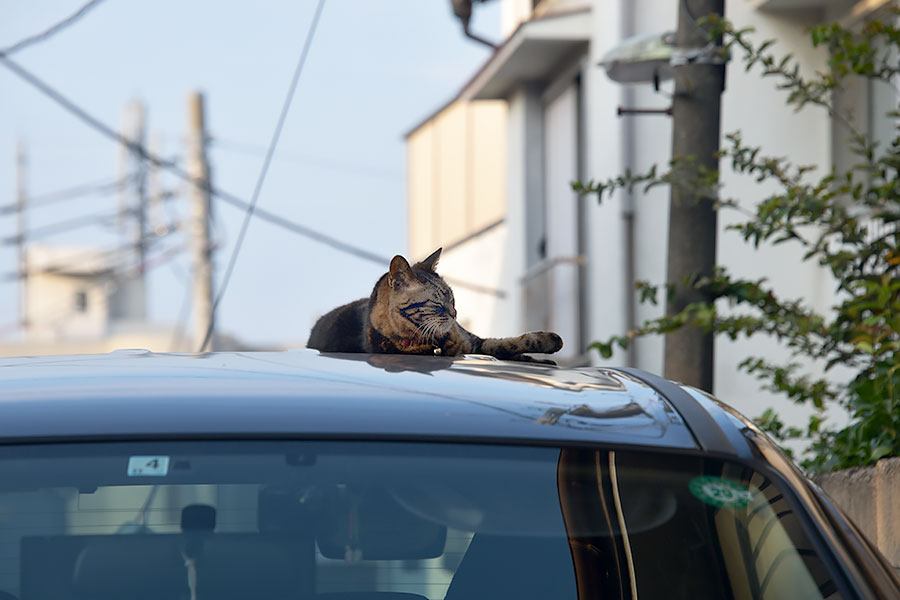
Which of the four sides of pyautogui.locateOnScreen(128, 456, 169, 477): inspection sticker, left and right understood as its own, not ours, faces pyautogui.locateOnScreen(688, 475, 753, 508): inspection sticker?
left

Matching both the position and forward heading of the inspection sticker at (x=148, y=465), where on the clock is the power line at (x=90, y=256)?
The power line is roughly at 6 o'clock from the inspection sticker.

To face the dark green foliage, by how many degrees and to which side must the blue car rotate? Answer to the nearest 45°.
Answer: approximately 135° to its left

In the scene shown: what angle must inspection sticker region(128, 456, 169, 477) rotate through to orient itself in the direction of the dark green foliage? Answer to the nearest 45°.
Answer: approximately 135° to its left

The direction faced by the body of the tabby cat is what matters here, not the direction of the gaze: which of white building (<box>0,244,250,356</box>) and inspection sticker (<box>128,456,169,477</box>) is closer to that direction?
the inspection sticker

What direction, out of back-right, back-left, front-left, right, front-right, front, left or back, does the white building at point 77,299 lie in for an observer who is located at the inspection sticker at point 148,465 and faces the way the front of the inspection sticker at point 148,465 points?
back

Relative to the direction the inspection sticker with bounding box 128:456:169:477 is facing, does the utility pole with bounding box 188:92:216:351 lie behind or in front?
behind

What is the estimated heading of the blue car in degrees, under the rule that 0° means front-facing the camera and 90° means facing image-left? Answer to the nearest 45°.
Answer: approximately 0°

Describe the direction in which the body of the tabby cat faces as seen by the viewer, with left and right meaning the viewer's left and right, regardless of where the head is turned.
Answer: facing the viewer and to the right of the viewer
